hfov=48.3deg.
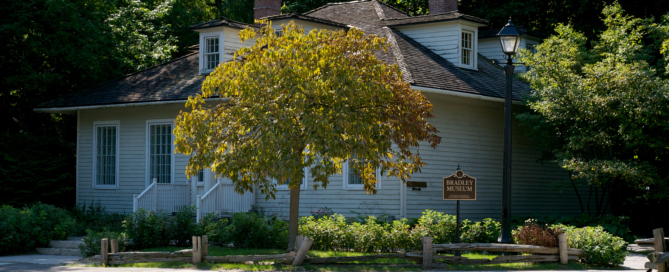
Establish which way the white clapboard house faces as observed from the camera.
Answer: facing the viewer and to the left of the viewer

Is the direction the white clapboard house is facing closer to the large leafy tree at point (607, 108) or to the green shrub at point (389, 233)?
the green shrub

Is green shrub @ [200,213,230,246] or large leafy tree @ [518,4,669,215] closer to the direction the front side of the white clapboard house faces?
the green shrub

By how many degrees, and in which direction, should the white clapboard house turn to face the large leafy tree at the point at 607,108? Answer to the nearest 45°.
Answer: approximately 90° to its left

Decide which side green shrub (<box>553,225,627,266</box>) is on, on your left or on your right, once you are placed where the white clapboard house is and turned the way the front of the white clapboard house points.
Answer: on your left

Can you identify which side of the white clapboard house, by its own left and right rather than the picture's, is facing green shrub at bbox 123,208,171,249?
front

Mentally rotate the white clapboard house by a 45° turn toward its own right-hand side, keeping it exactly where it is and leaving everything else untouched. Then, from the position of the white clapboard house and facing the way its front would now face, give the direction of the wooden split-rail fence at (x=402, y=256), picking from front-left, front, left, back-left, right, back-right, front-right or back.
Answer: left

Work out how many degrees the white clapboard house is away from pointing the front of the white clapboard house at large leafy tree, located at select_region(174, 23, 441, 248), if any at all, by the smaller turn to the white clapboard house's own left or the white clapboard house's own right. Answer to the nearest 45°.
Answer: approximately 45° to the white clapboard house's own left

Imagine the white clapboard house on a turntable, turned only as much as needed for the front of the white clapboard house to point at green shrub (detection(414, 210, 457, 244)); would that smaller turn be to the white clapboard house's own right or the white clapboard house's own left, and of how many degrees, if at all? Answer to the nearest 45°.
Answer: approximately 45° to the white clapboard house's own left
